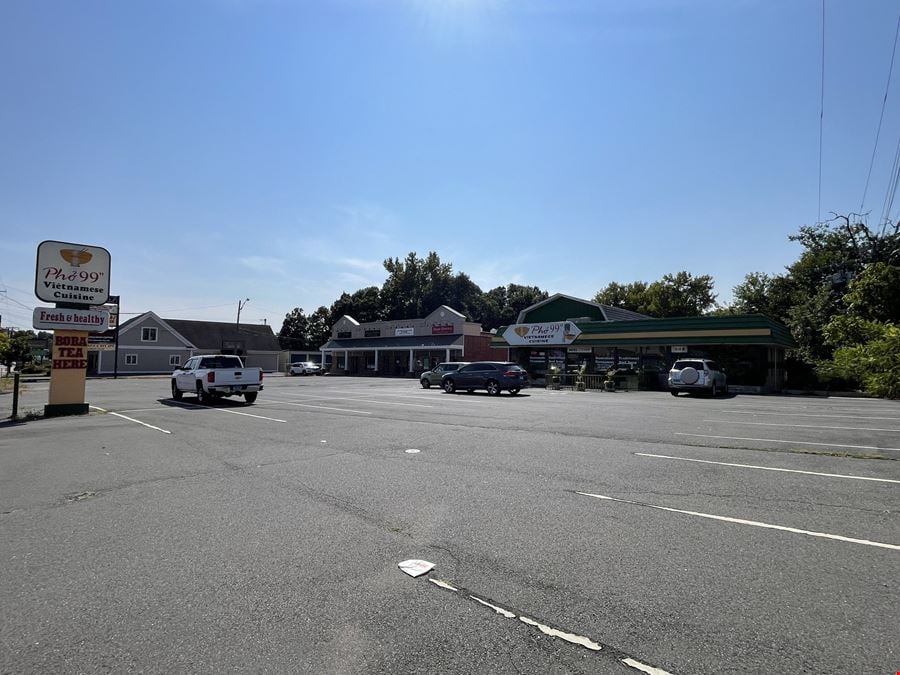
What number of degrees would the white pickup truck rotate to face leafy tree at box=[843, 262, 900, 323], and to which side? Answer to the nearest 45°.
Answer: approximately 135° to its right

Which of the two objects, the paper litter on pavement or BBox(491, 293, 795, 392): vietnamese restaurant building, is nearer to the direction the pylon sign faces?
the paper litter on pavement

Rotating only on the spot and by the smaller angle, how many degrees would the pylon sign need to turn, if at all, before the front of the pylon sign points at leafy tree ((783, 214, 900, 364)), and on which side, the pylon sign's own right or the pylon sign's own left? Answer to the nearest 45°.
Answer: approximately 90° to the pylon sign's own left

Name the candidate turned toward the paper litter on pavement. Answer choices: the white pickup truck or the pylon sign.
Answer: the pylon sign

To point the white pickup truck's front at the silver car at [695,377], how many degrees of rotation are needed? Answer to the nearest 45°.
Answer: approximately 135° to its right

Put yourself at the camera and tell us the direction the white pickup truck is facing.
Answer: facing away from the viewer and to the left of the viewer

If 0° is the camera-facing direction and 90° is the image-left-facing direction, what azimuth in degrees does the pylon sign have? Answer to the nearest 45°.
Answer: approximately 0°

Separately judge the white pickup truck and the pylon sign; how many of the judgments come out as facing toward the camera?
1

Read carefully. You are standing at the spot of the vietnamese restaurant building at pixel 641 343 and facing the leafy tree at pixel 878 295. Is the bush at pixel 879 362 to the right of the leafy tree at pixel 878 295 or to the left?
right

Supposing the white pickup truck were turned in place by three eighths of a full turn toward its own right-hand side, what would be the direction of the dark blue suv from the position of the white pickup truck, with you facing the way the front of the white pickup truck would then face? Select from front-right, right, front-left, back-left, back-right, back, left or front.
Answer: front
